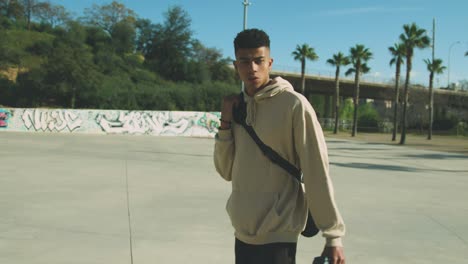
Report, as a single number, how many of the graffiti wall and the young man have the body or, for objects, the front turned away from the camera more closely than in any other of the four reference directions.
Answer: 0

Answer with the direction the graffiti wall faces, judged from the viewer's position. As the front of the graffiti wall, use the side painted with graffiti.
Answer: facing the viewer

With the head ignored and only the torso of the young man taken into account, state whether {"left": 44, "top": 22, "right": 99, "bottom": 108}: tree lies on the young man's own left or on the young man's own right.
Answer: on the young man's own right

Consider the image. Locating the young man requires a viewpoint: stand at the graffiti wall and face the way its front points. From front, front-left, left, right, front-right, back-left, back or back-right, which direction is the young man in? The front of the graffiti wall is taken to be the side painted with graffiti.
front

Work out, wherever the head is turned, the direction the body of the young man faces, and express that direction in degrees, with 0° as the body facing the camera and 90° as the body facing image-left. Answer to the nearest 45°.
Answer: approximately 45°

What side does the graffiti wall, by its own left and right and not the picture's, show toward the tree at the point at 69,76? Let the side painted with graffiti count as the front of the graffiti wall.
back

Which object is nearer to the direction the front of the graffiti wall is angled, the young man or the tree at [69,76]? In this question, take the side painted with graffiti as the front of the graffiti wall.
the young man
